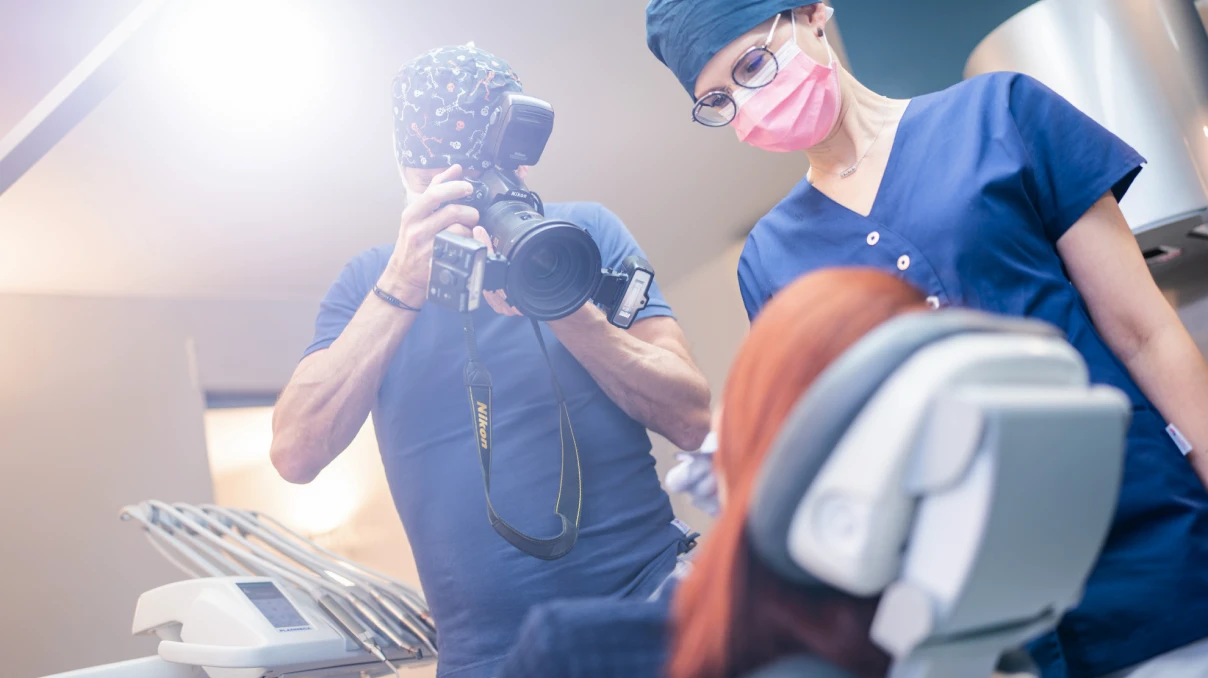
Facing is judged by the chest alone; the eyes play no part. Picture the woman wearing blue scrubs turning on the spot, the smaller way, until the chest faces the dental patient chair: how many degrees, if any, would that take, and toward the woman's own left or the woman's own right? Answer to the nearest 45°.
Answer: approximately 45° to the woman's own left

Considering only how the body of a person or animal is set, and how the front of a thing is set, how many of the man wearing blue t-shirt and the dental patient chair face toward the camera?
1

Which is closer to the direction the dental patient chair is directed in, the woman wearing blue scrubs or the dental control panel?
the dental control panel

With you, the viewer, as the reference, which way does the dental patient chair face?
facing away from the viewer and to the left of the viewer

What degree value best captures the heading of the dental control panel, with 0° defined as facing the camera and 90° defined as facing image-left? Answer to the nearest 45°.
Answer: approximately 315°

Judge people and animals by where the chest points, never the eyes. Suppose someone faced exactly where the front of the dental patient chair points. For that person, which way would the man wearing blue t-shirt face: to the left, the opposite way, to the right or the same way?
the opposite way
